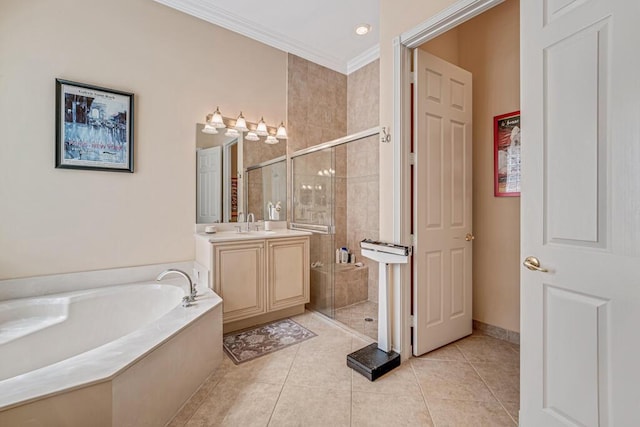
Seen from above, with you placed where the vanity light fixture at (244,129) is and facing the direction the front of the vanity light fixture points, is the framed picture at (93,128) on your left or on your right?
on your right

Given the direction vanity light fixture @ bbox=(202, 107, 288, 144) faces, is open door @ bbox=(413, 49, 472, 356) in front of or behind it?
in front

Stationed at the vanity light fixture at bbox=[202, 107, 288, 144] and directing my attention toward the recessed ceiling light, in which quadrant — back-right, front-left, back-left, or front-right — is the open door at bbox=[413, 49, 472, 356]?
front-right

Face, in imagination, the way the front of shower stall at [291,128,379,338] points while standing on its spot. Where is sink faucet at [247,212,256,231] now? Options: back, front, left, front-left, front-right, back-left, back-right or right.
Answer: front-right

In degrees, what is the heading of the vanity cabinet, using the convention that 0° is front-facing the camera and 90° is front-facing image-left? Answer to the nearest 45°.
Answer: approximately 315°

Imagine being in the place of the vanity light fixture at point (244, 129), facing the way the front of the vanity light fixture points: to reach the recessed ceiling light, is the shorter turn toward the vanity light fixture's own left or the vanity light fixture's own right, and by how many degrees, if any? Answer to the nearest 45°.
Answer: approximately 45° to the vanity light fixture's own left

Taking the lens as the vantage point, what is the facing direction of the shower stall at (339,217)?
facing the viewer and to the left of the viewer

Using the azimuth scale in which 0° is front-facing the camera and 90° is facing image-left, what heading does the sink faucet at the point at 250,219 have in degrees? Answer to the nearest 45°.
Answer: approximately 315°

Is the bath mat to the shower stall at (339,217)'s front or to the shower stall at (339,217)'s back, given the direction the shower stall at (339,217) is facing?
to the front

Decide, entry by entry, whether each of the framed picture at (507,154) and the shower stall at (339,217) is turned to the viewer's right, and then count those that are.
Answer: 0

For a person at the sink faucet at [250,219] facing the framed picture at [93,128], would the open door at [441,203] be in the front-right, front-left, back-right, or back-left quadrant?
back-left

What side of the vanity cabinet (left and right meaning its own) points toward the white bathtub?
right

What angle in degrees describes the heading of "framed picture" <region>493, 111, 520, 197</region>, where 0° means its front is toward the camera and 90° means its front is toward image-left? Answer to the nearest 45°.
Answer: approximately 45°

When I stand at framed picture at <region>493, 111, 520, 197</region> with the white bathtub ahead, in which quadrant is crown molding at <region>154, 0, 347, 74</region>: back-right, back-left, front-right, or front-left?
front-right

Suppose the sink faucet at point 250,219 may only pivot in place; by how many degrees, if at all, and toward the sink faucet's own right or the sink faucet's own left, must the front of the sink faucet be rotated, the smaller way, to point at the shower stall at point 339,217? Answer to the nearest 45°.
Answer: approximately 45° to the sink faucet's own left

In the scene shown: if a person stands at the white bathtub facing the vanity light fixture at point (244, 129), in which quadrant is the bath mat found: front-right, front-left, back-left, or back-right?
front-right
